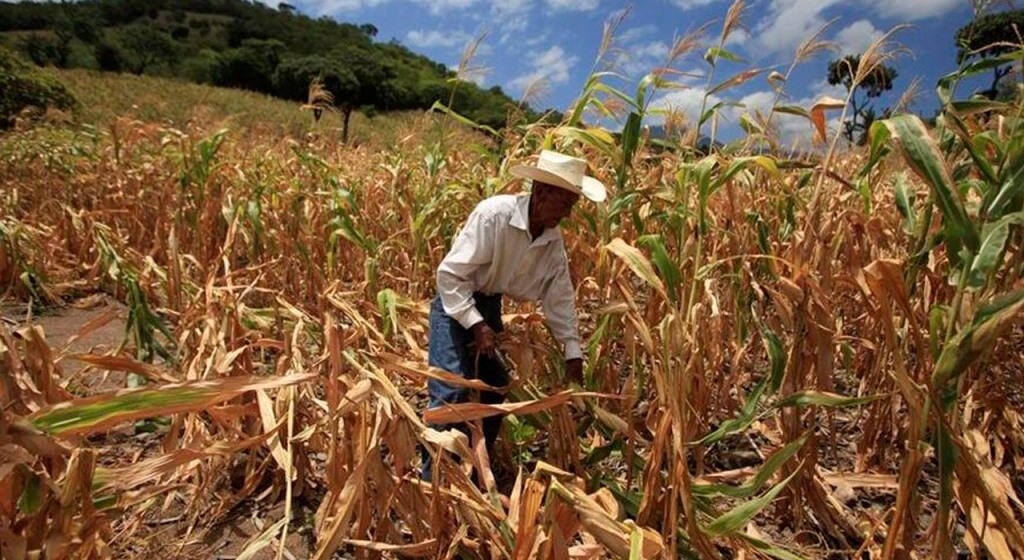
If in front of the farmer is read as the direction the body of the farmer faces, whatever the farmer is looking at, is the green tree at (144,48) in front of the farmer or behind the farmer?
behind

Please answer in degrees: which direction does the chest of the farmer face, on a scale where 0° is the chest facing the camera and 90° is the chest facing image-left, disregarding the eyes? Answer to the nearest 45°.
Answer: approximately 315°

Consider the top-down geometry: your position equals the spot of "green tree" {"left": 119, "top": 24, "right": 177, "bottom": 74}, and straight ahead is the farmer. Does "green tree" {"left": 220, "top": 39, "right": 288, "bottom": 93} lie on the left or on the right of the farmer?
left

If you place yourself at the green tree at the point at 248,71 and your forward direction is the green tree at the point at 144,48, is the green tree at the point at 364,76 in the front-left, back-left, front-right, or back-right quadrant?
back-left

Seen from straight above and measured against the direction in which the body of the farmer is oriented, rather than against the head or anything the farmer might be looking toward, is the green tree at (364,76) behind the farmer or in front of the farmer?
behind
